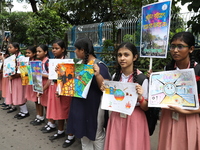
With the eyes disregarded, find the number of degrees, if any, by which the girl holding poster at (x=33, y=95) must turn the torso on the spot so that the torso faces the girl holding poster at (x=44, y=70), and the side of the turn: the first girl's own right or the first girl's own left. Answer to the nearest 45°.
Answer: approximately 45° to the first girl's own left

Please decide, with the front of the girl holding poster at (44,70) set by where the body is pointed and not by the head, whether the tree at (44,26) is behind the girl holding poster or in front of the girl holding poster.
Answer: behind

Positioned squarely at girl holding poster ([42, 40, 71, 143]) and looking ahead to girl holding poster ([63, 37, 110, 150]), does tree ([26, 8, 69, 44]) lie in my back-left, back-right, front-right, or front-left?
back-left

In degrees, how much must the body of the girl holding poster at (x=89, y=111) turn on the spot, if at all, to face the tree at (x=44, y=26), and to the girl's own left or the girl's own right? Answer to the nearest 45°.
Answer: approximately 90° to the girl's own right

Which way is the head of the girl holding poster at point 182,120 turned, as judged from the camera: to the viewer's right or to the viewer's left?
to the viewer's left

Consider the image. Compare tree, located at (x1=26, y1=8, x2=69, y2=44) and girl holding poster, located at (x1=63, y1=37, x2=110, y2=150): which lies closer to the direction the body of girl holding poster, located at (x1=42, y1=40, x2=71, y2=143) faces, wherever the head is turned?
the girl holding poster

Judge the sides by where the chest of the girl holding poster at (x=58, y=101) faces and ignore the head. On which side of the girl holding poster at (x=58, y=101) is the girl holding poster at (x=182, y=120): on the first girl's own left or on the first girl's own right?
on the first girl's own left

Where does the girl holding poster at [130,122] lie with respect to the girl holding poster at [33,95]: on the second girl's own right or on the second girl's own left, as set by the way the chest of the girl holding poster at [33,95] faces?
on the second girl's own left
